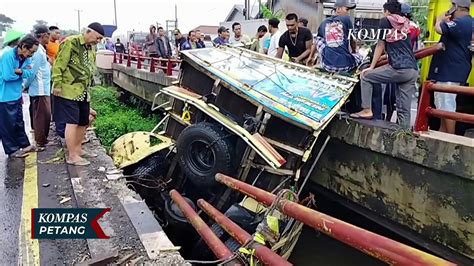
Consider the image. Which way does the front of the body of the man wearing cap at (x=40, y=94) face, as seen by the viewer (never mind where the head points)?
to the viewer's right

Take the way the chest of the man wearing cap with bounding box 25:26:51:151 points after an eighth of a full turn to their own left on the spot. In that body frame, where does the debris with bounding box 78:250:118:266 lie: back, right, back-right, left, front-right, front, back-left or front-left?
back-right

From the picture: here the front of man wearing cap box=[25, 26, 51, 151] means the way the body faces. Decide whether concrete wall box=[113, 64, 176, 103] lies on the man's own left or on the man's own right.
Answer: on the man's own left

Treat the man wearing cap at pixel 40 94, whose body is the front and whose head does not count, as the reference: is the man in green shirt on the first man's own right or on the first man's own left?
on the first man's own right

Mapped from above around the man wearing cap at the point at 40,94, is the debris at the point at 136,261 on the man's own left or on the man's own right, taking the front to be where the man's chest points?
on the man's own right

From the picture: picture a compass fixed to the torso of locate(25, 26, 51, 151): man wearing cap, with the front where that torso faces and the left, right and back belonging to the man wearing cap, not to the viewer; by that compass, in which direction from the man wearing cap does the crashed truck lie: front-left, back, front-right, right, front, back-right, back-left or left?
front-right

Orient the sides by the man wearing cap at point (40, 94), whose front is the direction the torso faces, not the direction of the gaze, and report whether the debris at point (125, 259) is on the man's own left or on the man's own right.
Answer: on the man's own right

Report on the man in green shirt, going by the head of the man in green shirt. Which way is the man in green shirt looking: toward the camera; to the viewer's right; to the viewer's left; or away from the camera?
to the viewer's right

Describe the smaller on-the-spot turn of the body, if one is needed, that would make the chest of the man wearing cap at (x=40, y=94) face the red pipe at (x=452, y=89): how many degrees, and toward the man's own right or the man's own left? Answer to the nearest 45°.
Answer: approximately 45° to the man's own right
